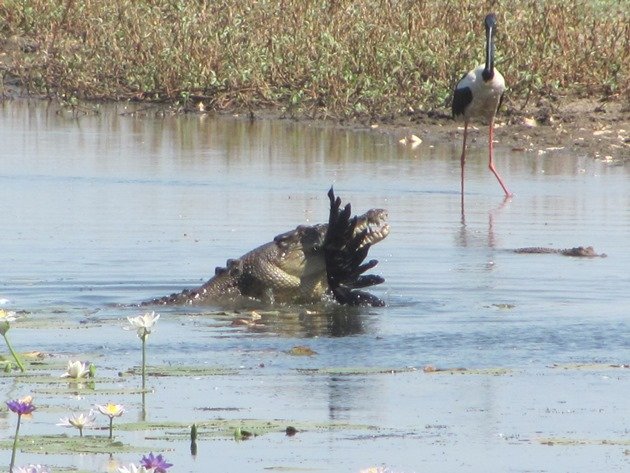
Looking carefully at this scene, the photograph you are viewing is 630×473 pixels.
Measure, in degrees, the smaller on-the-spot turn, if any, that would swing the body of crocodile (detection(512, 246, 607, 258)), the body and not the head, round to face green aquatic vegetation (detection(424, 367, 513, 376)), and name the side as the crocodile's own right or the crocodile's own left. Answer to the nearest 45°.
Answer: approximately 90° to the crocodile's own right

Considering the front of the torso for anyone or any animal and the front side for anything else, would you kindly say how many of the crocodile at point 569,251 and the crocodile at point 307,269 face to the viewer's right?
2

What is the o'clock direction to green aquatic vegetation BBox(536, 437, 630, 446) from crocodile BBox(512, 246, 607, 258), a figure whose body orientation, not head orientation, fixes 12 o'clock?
The green aquatic vegetation is roughly at 3 o'clock from the crocodile.

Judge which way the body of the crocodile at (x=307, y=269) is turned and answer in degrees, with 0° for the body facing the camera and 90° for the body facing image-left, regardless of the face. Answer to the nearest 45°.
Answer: approximately 270°

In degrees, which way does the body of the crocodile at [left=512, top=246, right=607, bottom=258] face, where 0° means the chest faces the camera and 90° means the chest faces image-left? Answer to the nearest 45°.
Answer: approximately 270°

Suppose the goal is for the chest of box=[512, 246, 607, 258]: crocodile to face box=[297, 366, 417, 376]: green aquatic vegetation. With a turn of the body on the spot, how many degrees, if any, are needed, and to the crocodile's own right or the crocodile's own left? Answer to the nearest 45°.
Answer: approximately 90° to the crocodile's own right

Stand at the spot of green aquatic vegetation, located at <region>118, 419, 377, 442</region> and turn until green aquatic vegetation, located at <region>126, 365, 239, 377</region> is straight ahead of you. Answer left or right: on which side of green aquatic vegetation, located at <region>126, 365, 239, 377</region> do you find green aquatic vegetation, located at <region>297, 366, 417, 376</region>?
right
